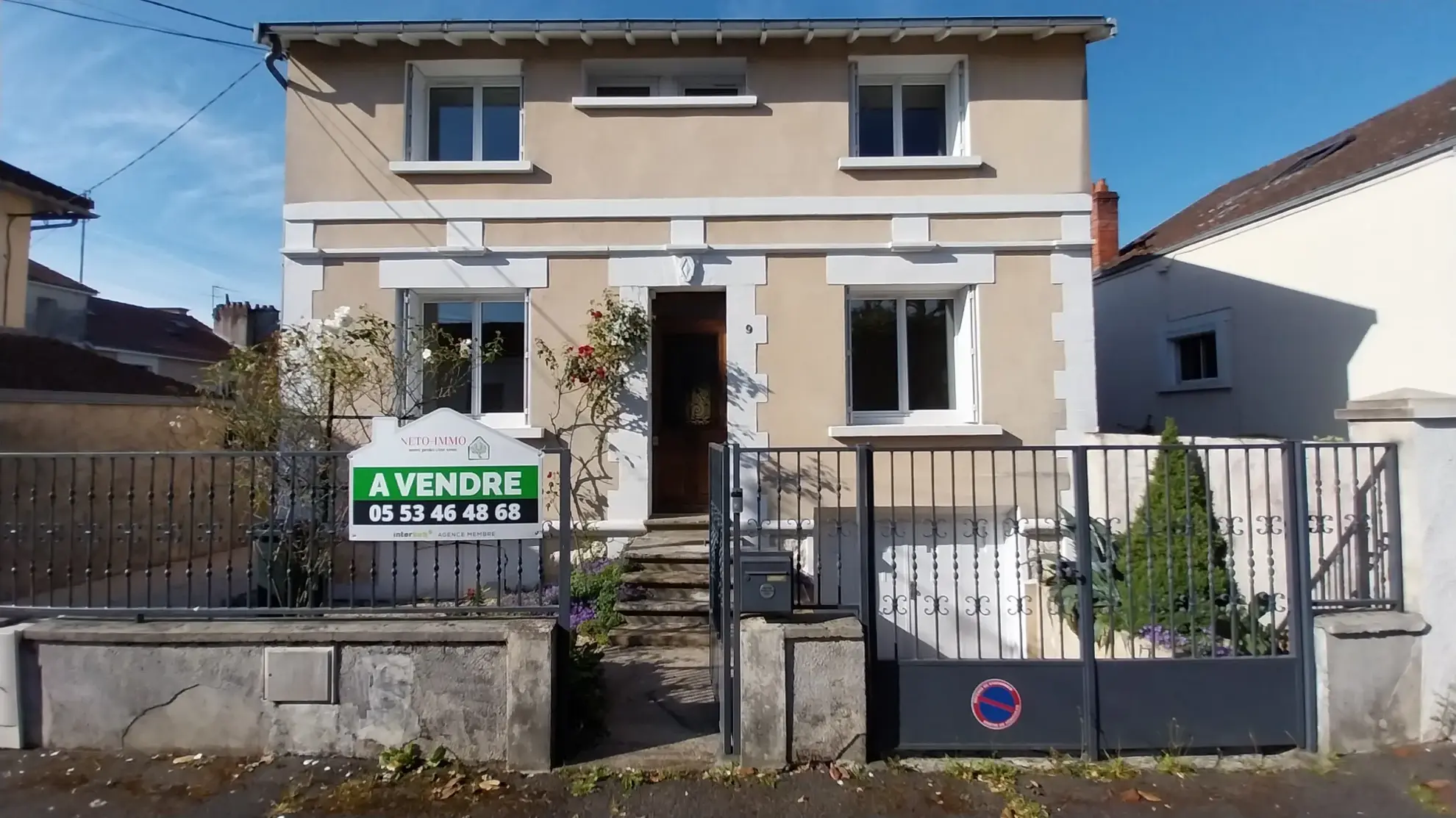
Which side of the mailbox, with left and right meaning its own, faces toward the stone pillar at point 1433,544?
left

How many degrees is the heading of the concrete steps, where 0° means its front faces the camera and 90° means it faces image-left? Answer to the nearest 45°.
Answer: approximately 0°

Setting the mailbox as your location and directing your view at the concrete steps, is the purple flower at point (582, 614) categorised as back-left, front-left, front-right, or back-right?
front-left

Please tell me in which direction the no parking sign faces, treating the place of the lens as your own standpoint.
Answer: facing the viewer

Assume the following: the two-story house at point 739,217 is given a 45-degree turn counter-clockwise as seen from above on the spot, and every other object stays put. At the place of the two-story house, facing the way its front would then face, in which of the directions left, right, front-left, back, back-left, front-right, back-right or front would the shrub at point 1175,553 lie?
front

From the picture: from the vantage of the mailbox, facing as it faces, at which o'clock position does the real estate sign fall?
The real estate sign is roughly at 3 o'clock from the mailbox.

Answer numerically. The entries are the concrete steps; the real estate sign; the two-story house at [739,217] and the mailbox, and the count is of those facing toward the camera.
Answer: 4

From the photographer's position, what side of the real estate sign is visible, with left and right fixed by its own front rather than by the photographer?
front

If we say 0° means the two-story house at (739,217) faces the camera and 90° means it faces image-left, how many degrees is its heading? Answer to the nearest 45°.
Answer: approximately 0°

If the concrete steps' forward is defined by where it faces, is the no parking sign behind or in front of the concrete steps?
in front

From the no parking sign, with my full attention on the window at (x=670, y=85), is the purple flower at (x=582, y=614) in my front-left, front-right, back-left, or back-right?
front-left

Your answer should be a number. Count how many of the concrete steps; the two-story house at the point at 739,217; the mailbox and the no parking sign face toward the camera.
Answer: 4
